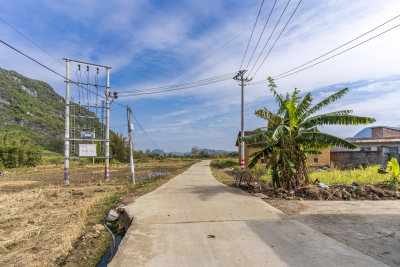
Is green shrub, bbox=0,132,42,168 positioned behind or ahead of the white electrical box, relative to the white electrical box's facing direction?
behind

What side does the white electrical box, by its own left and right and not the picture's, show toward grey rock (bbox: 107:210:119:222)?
front

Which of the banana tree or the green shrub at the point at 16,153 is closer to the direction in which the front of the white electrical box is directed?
the banana tree

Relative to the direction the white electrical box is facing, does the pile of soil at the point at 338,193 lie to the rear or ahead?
ahead

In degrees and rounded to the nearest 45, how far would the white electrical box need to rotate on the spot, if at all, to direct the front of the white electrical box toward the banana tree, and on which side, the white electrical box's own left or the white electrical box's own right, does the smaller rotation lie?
approximately 45° to the white electrical box's own left

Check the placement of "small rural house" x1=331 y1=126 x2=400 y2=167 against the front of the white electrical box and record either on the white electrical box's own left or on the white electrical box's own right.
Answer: on the white electrical box's own left

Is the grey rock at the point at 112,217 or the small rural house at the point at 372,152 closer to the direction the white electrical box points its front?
the grey rock

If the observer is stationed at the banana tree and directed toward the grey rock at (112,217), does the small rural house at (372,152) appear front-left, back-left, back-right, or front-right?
back-right

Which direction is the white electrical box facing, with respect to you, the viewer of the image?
facing the viewer

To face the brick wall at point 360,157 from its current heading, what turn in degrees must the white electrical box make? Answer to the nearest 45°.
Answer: approximately 90° to its left
